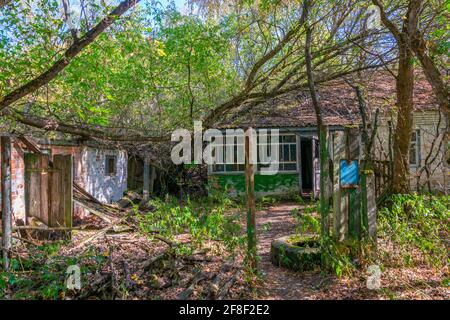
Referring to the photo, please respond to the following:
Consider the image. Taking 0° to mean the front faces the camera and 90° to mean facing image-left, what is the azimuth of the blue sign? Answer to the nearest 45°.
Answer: approximately 0°

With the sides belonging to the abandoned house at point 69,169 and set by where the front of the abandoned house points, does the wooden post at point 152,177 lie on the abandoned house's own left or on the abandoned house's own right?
on the abandoned house's own left

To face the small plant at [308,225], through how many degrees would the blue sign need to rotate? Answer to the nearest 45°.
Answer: approximately 135° to its right

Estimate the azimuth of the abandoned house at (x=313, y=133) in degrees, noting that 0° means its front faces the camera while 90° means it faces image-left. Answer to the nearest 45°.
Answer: approximately 0°

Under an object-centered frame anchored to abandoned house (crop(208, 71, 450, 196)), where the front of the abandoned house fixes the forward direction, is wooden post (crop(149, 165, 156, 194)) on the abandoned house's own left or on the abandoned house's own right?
on the abandoned house's own right

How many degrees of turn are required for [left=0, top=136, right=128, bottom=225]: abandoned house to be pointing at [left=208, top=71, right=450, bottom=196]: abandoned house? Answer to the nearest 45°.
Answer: approximately 45° to its left

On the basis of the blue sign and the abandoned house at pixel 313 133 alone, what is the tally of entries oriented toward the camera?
2

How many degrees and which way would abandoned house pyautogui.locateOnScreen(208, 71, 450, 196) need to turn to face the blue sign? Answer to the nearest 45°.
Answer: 0° — it already faces it

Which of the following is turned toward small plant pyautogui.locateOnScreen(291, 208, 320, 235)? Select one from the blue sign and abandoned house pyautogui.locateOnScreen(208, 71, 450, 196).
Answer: the abandoned house
